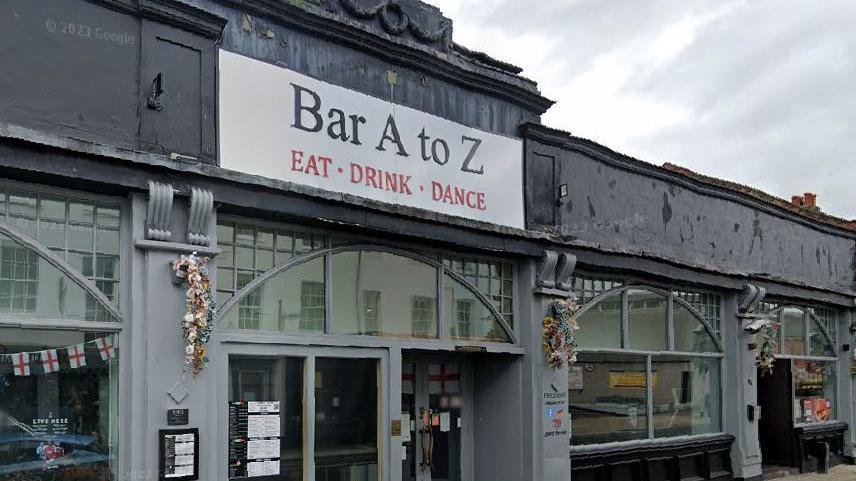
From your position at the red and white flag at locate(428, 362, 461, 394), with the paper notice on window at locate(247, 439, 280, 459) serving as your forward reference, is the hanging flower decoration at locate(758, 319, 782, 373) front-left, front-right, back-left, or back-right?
back-left

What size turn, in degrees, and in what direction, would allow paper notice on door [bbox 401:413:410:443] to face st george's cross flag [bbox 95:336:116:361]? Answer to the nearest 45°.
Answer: approximately 90° to its right

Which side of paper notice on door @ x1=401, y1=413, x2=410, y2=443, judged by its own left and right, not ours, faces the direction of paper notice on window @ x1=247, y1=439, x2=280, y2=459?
right

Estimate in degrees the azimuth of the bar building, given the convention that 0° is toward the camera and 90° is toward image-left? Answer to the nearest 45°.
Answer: approximately 315°

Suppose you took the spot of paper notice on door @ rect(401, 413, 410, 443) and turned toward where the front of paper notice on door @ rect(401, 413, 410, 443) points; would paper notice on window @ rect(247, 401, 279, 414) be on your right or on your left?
on your right

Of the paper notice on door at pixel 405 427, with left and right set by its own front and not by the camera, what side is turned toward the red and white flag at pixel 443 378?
left

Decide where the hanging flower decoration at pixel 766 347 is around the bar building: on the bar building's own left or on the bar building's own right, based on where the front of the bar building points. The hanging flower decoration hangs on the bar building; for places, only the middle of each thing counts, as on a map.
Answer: on the bar building's own left
